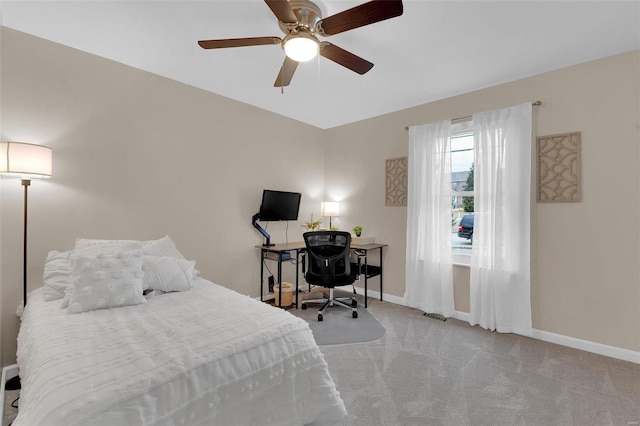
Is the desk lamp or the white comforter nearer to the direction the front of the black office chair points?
the desk lamp

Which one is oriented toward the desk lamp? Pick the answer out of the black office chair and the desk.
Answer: the black office chair

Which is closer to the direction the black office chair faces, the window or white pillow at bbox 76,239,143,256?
the window

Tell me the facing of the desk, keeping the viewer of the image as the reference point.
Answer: facing the viewer

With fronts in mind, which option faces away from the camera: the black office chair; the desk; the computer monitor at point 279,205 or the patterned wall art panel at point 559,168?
the black office chair

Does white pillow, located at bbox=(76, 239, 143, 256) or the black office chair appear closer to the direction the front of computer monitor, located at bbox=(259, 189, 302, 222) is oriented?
the black office chair

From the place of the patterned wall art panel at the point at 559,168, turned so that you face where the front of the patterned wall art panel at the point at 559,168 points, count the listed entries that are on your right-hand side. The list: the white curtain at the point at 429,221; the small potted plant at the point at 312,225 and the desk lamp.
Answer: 3

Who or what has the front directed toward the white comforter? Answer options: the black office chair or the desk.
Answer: the desk

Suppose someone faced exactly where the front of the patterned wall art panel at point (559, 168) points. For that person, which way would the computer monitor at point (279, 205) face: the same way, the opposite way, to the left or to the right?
to the left

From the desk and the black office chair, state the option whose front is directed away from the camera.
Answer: the black office chair

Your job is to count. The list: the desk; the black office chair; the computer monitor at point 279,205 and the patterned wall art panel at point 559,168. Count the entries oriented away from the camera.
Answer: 1

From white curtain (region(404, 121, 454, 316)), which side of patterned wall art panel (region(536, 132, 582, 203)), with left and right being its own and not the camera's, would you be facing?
right

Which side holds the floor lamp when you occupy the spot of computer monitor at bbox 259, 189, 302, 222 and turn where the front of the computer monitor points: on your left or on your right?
on your right

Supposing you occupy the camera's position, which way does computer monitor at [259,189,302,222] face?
facing the viewer and to the right of the viewer

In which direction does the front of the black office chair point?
away from the camera
